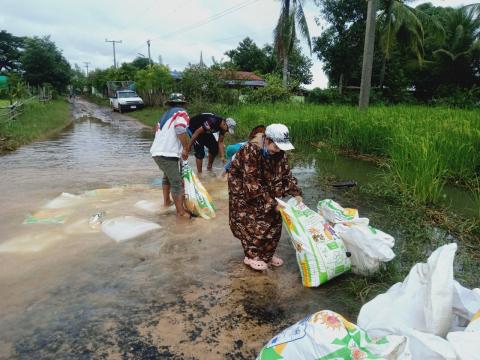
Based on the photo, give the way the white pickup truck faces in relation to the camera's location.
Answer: facing the viewer and to the right of the viewer

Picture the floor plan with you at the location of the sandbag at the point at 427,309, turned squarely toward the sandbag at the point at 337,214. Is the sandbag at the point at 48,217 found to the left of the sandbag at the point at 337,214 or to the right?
left

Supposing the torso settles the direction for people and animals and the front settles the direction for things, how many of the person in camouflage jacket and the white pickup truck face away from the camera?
0

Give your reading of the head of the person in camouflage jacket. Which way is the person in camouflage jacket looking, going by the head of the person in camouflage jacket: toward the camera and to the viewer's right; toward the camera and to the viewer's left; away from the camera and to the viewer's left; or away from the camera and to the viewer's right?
toward the camera and to the viewer's right

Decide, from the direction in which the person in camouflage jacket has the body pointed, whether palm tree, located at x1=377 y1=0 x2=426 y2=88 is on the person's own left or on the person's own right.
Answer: on the person's own left

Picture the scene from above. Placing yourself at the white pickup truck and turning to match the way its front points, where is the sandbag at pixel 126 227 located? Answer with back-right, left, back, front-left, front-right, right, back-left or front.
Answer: front-right
